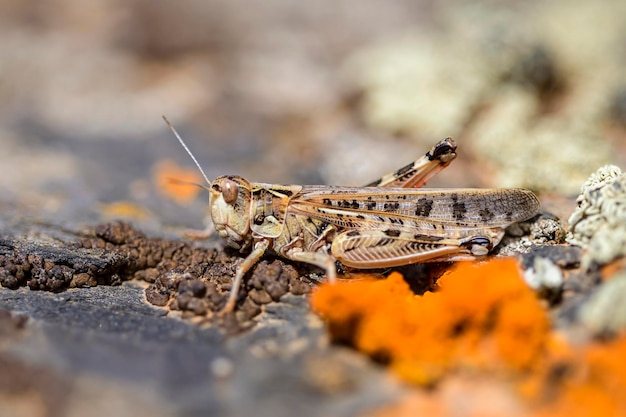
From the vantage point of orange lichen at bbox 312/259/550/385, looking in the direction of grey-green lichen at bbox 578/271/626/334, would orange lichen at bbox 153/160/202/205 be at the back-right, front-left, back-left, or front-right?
back-left

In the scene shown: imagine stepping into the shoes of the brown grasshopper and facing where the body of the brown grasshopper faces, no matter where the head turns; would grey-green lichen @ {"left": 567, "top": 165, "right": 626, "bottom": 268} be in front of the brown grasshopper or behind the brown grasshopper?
behind

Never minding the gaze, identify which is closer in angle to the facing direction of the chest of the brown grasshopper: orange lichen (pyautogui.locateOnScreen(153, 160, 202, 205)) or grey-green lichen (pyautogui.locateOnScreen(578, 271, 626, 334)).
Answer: the orange lichen

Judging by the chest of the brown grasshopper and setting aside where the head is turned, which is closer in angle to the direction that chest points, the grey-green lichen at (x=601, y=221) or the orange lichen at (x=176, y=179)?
the orange lichen

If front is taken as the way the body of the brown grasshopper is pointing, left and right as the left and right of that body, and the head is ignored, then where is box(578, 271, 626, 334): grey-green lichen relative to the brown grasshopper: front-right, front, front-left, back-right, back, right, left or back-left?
back-left

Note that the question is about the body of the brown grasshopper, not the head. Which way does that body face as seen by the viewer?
to the viewer's left

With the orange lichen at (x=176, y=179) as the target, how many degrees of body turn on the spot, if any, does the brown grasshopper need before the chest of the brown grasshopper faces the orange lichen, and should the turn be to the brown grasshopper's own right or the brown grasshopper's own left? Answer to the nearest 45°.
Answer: approximately 45° to the brown grasshopper's own right
